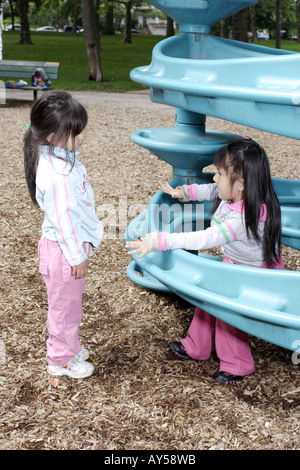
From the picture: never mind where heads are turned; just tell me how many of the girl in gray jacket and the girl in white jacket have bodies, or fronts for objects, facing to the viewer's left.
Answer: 1

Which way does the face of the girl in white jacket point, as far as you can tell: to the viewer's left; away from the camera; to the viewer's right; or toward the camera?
to the viewer's right

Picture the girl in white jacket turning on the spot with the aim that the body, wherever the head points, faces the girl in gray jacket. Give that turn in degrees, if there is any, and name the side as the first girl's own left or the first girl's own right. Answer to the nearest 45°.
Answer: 0° — they already face them

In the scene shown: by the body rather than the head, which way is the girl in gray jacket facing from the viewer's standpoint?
to the viewer's left

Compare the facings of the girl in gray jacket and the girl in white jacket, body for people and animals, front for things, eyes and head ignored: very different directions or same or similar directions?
very different directions

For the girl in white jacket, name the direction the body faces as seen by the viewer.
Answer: to the viewer's right

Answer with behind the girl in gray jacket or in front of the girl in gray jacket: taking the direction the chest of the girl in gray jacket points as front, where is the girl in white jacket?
in front

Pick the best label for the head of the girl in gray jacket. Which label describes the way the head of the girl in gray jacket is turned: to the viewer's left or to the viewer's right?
to the viewer's left
